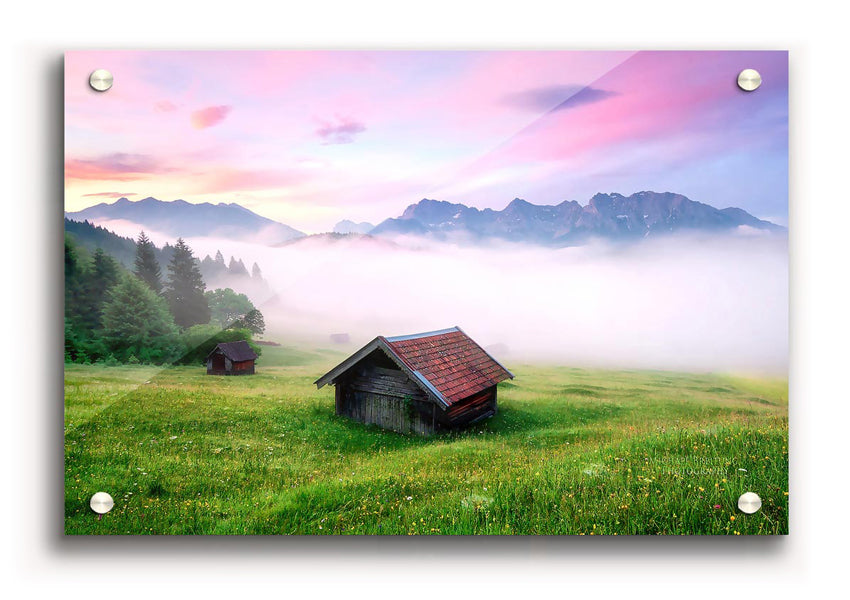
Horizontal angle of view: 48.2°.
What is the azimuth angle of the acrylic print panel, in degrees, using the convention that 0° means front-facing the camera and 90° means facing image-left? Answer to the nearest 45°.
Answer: approximately 0°
